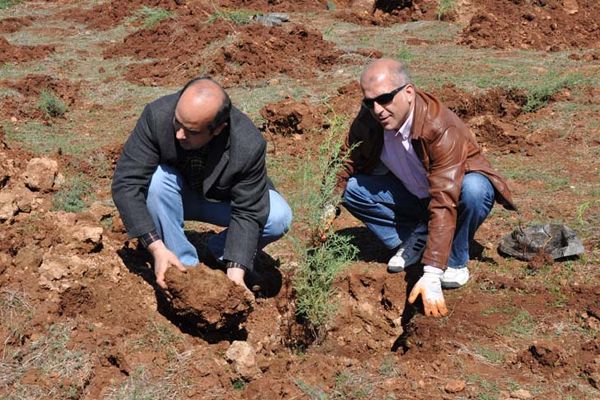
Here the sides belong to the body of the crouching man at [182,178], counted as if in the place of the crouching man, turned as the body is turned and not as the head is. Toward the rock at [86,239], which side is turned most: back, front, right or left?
right

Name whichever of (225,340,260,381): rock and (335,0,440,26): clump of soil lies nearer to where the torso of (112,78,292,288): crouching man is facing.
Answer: the rock

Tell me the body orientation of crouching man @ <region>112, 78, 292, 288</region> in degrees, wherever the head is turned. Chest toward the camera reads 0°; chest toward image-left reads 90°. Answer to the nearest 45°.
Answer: approximately 0°

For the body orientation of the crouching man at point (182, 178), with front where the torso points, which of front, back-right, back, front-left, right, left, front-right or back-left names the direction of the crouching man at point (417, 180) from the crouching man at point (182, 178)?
left

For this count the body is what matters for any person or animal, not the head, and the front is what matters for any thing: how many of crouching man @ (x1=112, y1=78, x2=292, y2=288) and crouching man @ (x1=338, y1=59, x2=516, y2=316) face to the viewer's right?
0

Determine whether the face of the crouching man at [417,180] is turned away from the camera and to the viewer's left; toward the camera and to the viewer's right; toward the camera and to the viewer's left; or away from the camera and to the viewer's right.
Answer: toward the camera and to the viewer's left

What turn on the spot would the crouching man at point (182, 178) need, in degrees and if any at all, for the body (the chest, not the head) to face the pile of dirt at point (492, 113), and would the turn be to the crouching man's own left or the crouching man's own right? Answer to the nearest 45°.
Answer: approximately 135° to the crouching man's own left

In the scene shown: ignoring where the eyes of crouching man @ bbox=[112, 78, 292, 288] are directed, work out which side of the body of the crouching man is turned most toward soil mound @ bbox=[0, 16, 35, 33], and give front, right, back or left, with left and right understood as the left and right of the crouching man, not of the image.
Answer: back

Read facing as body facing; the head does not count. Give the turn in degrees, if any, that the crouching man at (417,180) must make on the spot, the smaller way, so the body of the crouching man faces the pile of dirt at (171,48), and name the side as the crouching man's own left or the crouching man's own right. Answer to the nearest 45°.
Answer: approximately 90° to the crouching man's own right

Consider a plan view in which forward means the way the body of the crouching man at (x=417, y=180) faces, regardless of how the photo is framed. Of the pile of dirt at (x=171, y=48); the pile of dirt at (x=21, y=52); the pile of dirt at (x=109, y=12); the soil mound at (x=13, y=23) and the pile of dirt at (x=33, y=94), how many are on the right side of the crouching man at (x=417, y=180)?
5

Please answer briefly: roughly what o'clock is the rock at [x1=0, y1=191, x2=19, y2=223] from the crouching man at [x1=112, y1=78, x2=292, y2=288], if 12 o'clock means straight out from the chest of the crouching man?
The rock is roughly at 4 o'clock from the crouching man.

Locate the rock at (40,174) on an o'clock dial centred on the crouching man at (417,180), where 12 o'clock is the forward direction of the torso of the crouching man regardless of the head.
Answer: The rock is roughly at 2 o'clock from the crouching man.

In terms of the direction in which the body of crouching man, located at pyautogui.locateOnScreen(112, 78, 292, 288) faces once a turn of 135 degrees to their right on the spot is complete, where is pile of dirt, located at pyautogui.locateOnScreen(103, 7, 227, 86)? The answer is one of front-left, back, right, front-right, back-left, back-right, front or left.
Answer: front-right

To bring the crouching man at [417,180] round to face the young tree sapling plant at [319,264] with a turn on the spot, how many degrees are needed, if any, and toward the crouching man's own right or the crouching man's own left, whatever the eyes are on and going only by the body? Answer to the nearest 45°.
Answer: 0° — they already face it

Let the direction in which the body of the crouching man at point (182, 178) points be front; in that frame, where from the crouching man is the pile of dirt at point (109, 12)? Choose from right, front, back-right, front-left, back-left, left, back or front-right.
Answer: back
